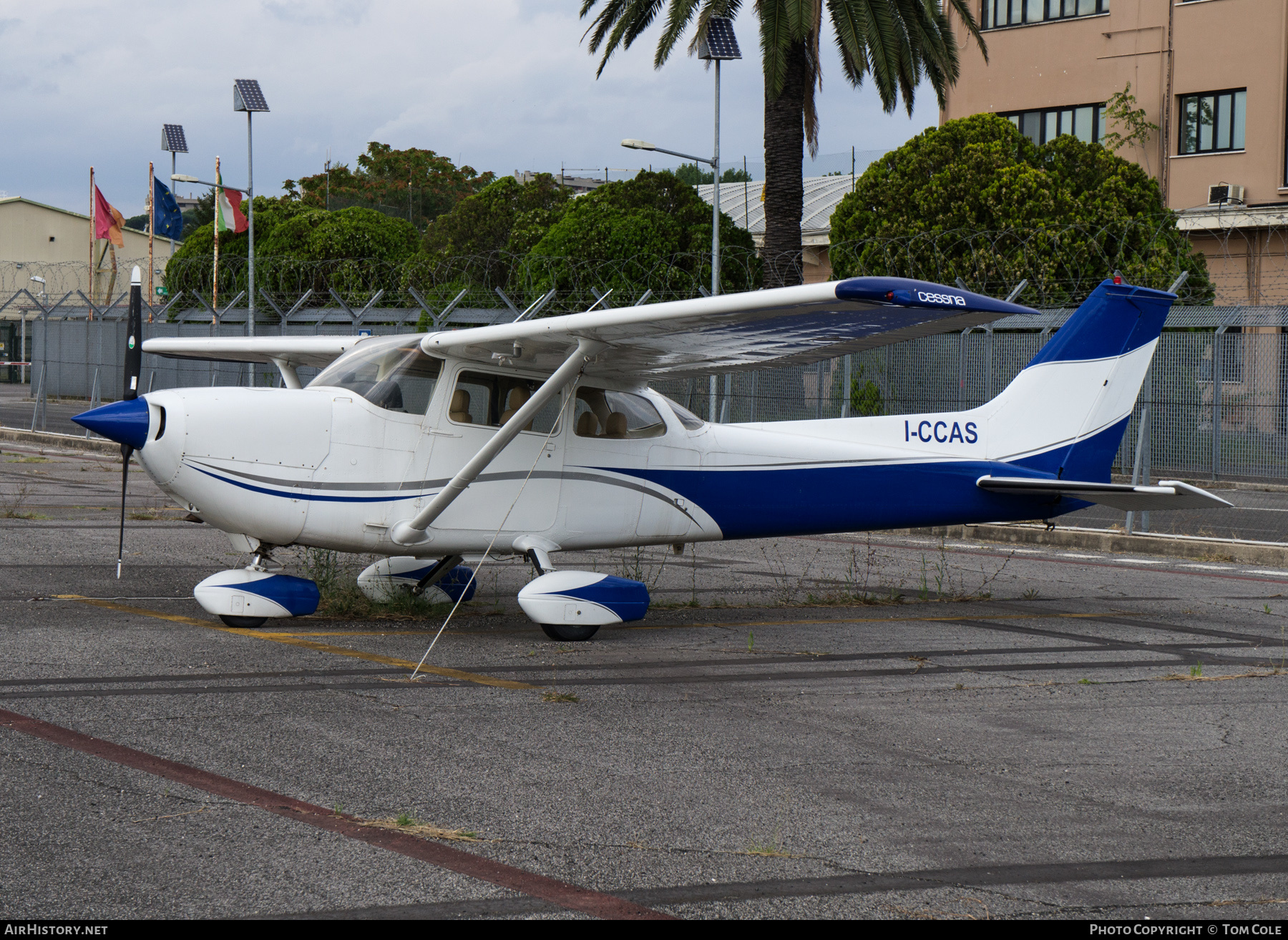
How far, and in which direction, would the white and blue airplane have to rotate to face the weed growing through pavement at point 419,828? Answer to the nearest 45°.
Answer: approximately 45° to its left

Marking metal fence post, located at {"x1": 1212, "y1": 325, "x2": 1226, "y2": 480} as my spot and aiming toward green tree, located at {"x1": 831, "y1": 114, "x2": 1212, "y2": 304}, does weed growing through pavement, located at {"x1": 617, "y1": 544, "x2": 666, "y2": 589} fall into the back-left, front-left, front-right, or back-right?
back-left

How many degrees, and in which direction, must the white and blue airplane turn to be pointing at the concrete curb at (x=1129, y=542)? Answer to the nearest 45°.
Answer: approximately 180°

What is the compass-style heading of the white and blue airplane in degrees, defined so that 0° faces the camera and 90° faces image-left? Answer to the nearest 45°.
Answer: approximately 45°

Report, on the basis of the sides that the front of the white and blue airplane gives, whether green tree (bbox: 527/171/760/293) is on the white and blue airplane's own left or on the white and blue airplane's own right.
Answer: on the white and blue airplane's own right

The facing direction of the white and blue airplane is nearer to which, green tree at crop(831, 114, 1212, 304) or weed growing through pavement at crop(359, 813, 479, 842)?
the weed growing through pavement

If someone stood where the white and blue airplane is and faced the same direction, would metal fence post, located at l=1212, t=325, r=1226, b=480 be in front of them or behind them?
behind

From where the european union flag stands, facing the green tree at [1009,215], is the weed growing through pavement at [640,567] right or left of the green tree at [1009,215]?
right
